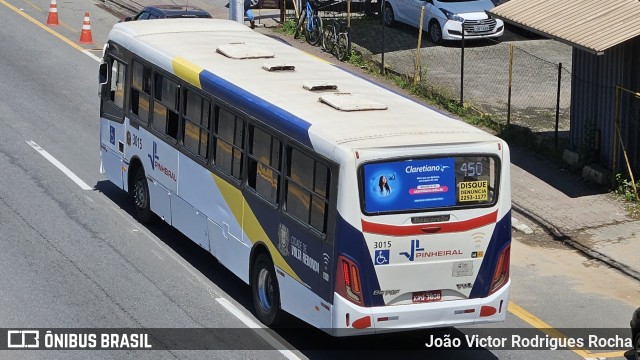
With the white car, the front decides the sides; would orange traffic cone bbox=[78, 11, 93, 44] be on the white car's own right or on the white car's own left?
on the white car's own right

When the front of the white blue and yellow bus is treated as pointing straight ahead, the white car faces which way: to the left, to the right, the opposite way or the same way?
the opposite way

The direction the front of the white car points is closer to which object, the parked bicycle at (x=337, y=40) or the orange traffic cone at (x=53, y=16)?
the parked bicycle

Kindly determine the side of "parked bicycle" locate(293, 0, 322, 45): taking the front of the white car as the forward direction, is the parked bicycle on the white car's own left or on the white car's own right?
on the white car's own right

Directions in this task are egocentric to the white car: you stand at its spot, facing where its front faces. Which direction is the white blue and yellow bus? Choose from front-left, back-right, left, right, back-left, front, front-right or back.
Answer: front-right

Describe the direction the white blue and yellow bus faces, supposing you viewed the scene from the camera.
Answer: facing away from the viewer and to the left of the viewer

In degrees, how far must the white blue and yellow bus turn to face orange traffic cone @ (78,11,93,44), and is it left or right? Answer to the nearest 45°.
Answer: approximately 45° to its right

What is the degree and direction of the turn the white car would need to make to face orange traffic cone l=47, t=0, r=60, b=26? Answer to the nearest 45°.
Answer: approximately 135° to its right

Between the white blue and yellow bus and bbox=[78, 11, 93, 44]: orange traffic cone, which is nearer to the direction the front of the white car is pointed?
the white blue and yellow bus
